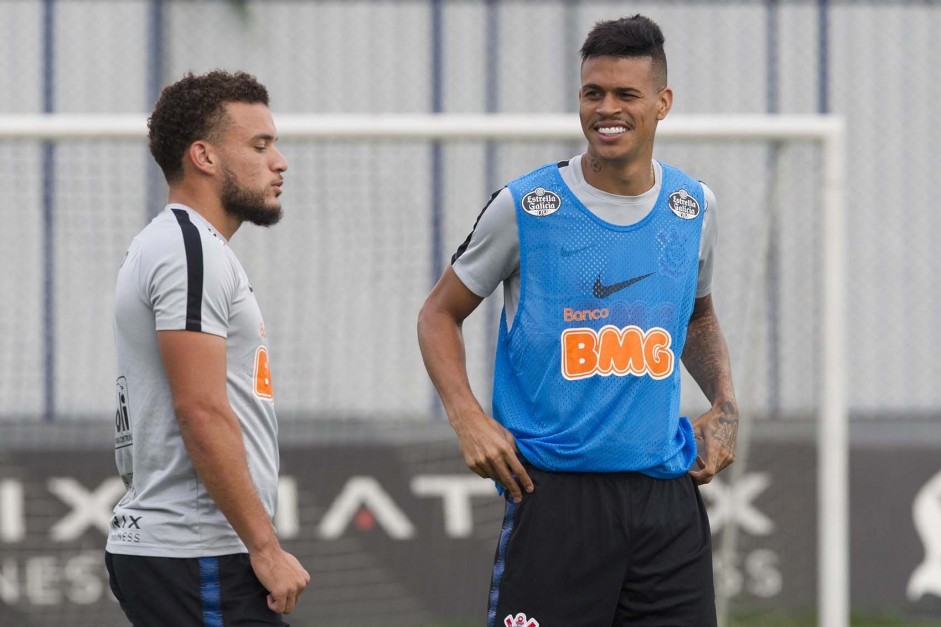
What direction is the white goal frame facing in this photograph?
toward the camera

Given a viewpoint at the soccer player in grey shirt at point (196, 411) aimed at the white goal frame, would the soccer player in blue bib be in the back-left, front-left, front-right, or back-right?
front-right

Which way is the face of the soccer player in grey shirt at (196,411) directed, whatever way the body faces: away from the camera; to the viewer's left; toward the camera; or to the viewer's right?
to the viewer's right

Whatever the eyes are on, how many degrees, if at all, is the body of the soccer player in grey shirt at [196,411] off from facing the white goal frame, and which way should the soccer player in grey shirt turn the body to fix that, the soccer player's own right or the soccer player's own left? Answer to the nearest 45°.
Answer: approximately 45° to the soccer player's own left

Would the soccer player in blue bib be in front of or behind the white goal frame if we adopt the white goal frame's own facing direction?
in front

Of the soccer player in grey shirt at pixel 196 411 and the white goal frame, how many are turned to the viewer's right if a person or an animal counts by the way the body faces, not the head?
1

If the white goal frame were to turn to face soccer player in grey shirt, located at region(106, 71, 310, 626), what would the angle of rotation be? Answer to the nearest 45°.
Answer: approximately 45° to its right

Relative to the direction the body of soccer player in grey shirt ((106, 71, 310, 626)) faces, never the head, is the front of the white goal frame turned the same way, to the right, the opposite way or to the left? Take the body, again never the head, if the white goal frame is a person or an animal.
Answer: to the right

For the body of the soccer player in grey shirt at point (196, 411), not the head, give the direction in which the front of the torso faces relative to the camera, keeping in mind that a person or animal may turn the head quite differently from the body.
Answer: to the viewer's right

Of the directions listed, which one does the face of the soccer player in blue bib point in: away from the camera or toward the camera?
toward the camera

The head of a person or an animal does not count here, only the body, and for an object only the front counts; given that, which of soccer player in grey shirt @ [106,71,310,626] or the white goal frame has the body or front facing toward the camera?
the white goal frame

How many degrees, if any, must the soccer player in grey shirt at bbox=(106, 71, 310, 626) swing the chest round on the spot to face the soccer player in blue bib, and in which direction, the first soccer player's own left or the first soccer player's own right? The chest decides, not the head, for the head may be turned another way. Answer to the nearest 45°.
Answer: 0° — they already face them
